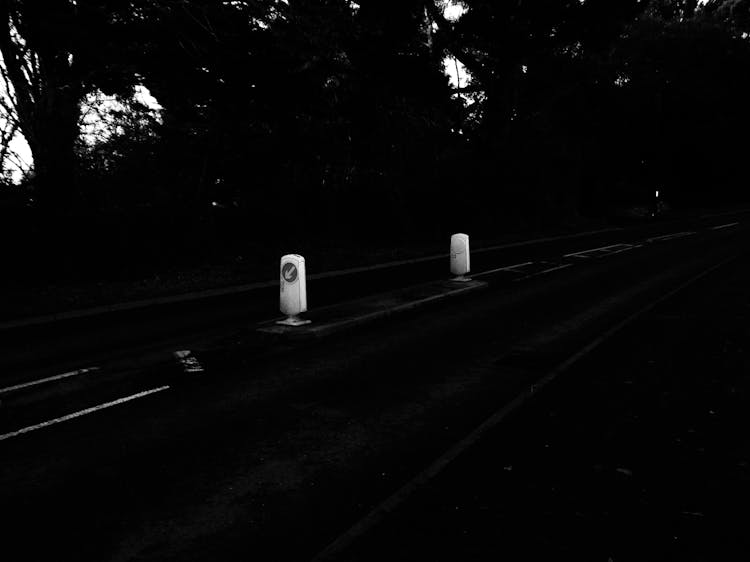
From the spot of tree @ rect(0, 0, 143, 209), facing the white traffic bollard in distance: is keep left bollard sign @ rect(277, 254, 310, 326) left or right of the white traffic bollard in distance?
right

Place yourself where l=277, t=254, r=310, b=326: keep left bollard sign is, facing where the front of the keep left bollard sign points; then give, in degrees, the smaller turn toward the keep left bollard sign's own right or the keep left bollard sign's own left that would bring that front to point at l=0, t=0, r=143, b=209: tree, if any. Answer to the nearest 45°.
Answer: approximately 90° to the keep left bollard sign's own right

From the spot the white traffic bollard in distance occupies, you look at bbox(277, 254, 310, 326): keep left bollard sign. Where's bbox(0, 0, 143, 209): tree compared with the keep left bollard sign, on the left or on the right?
right

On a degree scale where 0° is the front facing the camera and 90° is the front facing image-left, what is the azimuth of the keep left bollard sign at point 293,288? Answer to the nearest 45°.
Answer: approximately 45°

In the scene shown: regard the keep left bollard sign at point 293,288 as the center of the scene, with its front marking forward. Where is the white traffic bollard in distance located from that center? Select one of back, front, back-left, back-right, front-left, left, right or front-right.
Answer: back
